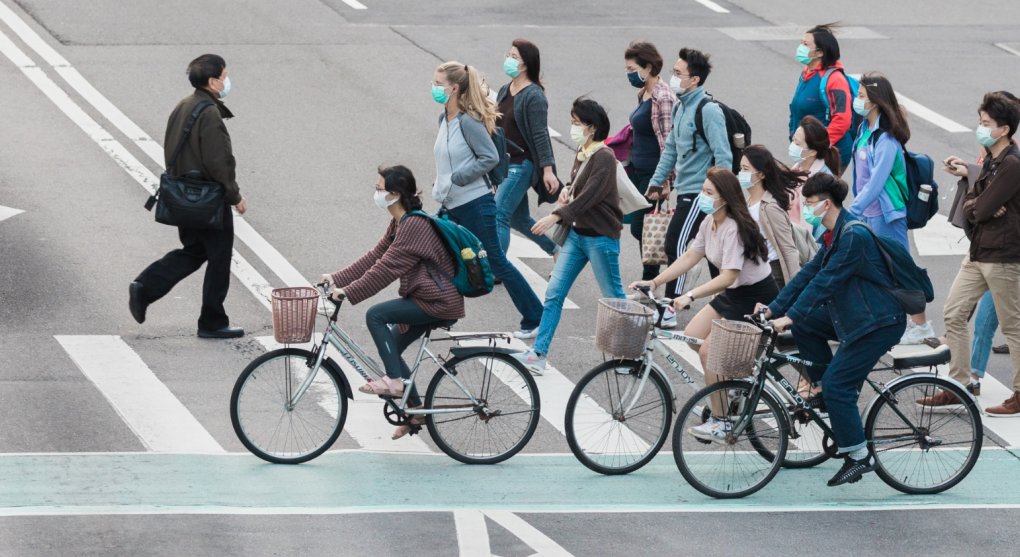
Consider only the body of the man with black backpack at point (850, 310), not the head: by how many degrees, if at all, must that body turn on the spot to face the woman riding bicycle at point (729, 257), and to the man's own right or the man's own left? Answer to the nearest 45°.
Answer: approximately 45° to the man's own right

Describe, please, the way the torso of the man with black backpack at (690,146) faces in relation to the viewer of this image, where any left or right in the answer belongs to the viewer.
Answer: facing to the left of the viewer

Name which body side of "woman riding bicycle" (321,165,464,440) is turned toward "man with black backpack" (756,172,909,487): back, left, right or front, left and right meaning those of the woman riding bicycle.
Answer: back

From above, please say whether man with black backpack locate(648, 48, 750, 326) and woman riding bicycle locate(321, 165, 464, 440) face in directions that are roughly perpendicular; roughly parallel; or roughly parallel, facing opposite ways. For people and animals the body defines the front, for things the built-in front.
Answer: roughly parallel

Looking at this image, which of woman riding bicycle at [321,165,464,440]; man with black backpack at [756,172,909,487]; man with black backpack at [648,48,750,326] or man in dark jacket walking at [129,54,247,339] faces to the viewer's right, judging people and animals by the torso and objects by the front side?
the man in dark jacket walking

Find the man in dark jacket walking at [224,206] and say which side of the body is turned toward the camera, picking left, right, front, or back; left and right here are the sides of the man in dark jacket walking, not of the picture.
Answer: right

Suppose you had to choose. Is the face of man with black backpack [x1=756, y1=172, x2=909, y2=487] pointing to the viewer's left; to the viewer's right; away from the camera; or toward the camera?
to the viewer's left

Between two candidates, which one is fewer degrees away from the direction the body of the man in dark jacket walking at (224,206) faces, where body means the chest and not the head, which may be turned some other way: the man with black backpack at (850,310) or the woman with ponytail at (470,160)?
the woman with ponytail

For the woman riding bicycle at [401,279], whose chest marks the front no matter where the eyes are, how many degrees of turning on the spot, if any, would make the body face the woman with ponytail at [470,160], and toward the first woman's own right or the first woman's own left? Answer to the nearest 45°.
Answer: approximately 90° to the first woman's own right

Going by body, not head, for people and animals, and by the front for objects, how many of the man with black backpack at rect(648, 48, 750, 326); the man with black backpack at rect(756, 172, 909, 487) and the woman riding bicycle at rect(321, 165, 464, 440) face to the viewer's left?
3

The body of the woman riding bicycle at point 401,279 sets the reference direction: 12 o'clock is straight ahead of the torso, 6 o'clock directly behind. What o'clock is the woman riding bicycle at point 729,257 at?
the woman riding bicycle at point 729,257 is roughly at 6 o'clock from the woman riding bicycle at point 401,279.

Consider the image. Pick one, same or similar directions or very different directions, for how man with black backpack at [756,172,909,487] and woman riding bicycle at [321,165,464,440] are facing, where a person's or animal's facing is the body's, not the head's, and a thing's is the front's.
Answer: same or similar directions

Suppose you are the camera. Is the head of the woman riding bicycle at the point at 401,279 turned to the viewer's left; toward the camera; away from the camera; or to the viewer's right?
to the viewer's left

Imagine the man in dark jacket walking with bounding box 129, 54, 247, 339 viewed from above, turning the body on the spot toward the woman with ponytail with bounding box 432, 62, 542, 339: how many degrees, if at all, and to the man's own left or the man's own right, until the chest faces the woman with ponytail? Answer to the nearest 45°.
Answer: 0° — they already face them

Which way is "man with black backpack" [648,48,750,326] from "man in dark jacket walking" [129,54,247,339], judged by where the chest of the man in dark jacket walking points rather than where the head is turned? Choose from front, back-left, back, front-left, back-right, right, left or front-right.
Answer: front

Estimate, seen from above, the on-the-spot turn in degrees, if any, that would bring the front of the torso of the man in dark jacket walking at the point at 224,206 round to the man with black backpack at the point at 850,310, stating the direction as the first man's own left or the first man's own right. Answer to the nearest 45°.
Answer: approximately 45° to the first man's own right

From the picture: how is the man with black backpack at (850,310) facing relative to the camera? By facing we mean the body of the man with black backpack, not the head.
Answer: to the viewer's left

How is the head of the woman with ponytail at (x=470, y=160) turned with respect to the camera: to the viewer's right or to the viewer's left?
to the viewer's left

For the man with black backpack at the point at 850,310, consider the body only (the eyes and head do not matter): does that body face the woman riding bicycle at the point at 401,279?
yes

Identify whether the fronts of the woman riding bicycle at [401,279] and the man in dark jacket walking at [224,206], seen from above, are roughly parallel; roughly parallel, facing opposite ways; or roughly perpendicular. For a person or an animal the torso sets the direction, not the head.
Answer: roughly parallel, facing opposite ways

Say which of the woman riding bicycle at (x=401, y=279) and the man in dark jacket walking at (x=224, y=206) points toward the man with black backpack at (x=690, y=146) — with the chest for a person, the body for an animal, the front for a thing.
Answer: the man in dark jacket walking
